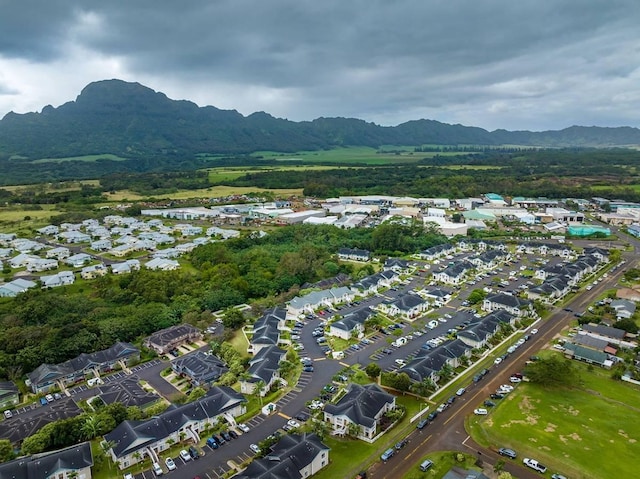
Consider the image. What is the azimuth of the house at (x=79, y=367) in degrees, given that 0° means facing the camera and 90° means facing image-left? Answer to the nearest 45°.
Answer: approximately 315°

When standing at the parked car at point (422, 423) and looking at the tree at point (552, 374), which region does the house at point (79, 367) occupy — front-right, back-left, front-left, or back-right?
back-left

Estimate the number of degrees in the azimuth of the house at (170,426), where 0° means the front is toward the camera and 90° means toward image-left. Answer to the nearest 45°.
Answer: approximately 315°

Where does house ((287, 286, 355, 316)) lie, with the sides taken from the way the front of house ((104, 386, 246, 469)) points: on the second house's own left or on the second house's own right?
on the second house's own left

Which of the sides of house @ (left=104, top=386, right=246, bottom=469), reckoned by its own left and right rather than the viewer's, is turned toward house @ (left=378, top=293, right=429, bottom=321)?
left

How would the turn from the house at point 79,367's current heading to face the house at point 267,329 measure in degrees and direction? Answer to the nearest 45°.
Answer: approximately 45° to its left

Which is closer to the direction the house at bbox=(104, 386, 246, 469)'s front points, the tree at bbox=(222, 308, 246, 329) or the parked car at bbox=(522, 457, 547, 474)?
the parked car
